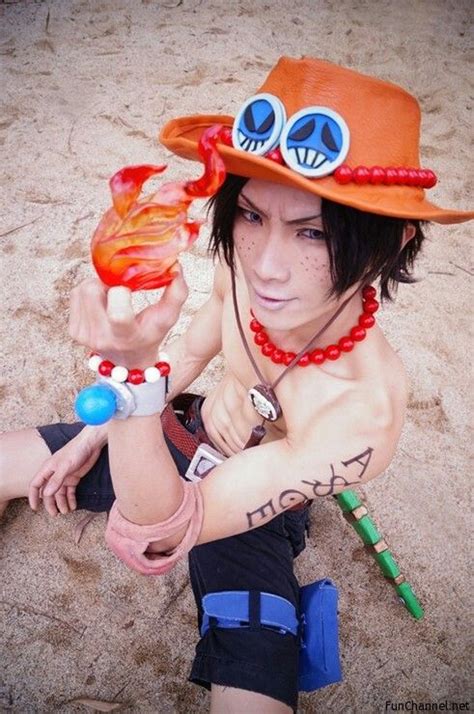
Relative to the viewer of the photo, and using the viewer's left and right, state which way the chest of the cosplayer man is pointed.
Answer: facing the viewer and to the left of the viewer
